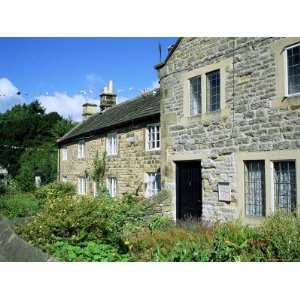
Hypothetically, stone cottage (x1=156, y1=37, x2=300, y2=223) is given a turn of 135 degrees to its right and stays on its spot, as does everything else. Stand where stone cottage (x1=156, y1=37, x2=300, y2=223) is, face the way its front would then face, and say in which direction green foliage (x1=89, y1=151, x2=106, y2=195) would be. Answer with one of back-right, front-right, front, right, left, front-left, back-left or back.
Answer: front-left

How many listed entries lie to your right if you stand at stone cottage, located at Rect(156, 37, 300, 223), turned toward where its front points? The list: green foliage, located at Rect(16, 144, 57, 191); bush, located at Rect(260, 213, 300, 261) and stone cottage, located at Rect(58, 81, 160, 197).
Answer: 2

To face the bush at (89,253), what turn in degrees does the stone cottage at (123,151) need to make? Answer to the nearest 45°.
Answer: approximately 45° to its left

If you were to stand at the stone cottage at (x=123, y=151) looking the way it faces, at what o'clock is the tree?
The tree is roughly at 2 o'clock from the stone cottage.

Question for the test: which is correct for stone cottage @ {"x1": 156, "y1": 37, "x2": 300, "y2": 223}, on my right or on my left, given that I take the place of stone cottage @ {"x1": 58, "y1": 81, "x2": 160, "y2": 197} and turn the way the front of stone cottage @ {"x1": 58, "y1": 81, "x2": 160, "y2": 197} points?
on my left

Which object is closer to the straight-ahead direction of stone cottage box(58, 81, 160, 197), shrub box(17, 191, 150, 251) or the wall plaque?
the shrub

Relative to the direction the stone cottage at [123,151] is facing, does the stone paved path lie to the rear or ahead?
ahead

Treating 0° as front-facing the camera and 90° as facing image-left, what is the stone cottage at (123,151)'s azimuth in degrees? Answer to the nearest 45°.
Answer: approximately 45°

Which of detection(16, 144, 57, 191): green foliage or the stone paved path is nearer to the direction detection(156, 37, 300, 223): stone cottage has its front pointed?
the stone paved path

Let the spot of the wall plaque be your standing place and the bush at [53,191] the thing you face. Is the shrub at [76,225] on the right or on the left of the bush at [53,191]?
left

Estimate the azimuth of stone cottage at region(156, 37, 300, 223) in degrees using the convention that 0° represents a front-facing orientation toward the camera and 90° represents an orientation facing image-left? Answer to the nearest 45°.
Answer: approximately 45°
